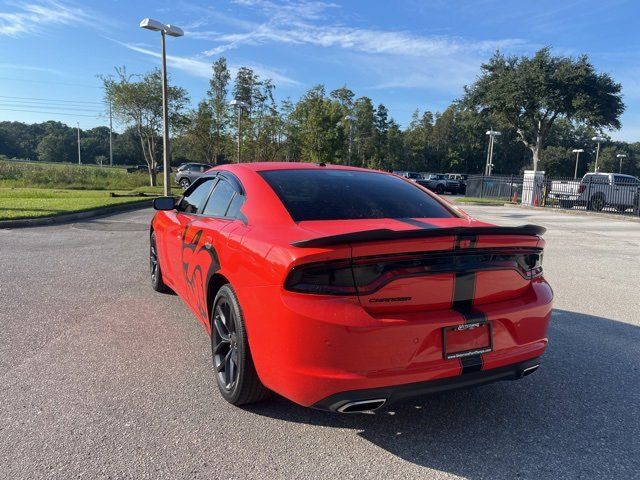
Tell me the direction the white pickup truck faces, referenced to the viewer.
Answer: facing away from the viewer and to the right of the viewer

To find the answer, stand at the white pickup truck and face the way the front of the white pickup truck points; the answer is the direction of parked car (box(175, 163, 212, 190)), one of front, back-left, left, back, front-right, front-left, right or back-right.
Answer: back-left

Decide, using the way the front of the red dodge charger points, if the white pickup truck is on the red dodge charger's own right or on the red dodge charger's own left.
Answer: on the red dodge charger's own right

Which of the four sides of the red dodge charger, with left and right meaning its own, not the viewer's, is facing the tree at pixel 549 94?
right

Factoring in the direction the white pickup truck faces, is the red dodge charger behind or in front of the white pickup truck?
behind

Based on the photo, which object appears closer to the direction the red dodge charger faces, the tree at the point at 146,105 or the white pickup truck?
the tree

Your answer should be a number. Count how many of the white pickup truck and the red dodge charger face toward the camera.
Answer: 0

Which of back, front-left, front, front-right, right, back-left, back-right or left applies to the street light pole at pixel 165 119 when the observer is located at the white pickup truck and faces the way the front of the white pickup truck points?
back

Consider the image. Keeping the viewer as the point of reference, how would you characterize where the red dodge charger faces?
facing away from the viewer and to the left of the viewer

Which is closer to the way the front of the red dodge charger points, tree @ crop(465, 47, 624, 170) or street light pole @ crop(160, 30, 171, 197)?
the street light pole

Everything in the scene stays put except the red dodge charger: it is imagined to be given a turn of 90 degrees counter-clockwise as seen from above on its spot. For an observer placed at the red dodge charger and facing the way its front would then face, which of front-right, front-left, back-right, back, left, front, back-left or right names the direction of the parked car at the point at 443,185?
back-right

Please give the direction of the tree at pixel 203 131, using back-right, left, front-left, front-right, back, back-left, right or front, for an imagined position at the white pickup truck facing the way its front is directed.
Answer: back-left
